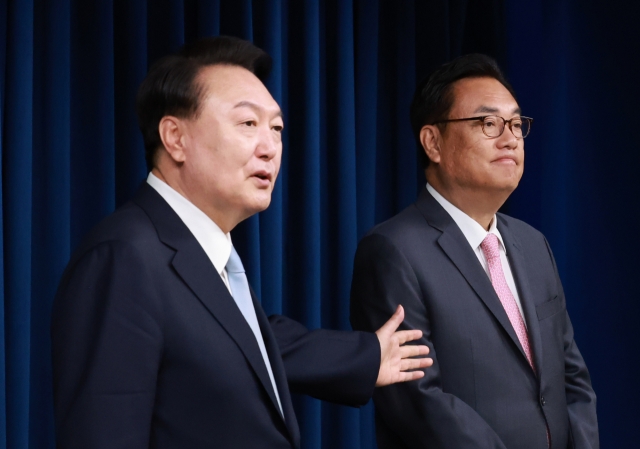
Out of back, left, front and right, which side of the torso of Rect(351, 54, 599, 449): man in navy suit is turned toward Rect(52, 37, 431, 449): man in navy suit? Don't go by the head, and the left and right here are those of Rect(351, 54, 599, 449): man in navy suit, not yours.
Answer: right

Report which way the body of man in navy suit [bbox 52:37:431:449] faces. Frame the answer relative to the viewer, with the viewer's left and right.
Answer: facing the viewer and to the right of the viewer

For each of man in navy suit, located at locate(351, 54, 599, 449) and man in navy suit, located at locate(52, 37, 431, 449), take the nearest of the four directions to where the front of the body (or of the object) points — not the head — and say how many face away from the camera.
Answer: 0

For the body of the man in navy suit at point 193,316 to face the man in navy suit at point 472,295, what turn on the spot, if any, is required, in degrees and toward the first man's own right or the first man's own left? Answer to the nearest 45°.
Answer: approximately 90° to the first man's own left
